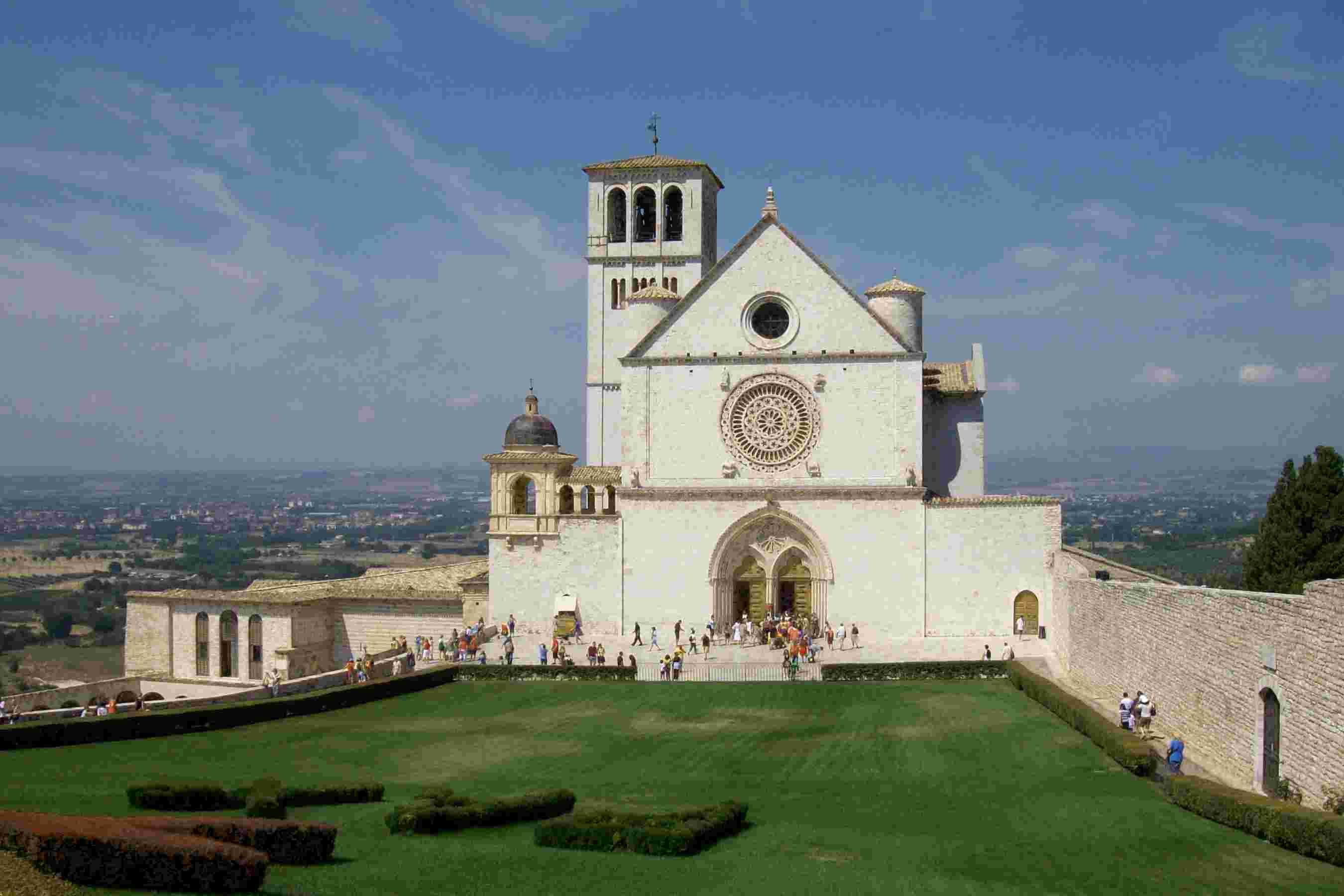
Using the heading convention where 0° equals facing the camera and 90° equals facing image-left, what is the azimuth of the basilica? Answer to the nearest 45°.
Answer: approximately 0°

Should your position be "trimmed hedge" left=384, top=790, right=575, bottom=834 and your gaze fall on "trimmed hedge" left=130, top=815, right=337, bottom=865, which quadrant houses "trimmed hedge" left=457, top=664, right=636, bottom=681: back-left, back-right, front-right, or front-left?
back-right

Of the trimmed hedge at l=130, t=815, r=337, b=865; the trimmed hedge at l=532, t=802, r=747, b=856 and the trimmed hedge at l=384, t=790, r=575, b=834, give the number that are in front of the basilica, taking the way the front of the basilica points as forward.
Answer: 3

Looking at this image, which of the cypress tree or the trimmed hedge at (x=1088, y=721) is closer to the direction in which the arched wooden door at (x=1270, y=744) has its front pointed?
the trimmed hedge

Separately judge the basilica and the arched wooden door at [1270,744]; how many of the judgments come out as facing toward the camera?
1

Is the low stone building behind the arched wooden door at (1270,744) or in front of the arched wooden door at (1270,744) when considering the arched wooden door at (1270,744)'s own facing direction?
in front

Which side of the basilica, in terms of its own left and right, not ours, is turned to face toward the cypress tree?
left

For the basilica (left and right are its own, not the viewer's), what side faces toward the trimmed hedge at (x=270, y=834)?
front

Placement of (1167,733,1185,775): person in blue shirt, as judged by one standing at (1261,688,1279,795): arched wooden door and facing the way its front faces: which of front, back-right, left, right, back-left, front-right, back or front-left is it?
front-right

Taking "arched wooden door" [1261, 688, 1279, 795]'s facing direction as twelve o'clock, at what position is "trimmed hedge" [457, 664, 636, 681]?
The trimmed hedge is roughly at 1 o'clock from the arched wooden door.

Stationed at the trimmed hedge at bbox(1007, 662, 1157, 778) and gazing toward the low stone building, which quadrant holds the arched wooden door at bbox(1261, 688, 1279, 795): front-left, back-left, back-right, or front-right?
back-left

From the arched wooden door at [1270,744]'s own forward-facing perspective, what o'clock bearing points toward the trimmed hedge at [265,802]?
The trimmed hedge is roughly at 11 o'clock from the arched wooden door.

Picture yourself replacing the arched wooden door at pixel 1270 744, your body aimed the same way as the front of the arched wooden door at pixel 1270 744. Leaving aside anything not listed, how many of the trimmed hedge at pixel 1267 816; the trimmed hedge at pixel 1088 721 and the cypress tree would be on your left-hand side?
1

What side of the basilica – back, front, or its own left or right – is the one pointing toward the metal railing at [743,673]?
front

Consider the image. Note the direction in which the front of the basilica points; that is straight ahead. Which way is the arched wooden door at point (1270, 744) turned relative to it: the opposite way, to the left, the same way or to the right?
to the right

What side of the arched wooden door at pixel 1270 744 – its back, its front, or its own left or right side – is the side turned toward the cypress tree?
right

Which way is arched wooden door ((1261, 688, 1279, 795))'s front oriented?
to the viewer's left
